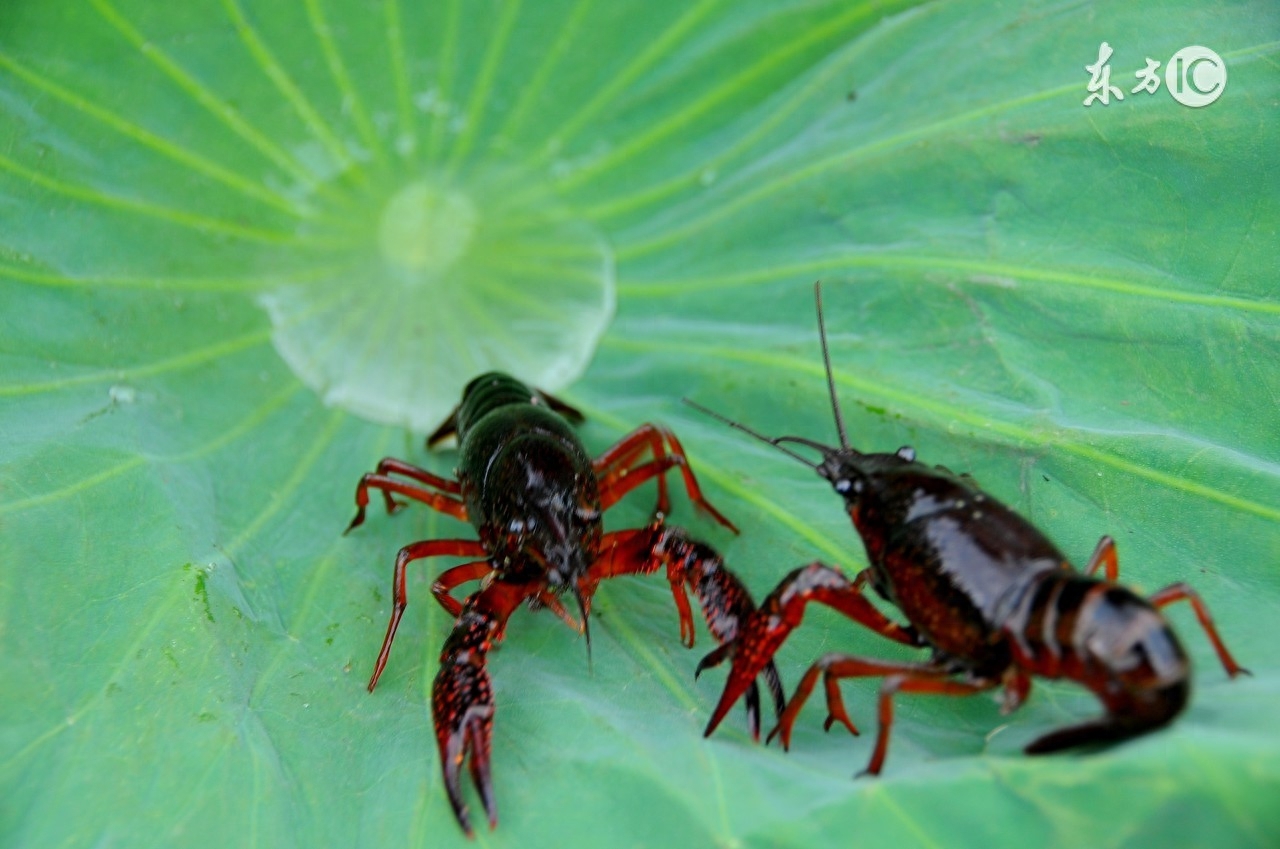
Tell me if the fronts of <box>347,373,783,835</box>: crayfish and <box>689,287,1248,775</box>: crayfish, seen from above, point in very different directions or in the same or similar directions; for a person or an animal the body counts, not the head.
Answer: very different directions

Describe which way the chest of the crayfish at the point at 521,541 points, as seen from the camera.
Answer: toward the camera

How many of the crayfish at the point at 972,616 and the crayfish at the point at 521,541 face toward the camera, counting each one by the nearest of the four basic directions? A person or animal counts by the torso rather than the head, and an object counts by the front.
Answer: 1

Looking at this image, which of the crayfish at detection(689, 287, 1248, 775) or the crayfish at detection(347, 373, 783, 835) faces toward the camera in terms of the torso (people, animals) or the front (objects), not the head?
the crayfish at detection(347, 373, 783, 835)

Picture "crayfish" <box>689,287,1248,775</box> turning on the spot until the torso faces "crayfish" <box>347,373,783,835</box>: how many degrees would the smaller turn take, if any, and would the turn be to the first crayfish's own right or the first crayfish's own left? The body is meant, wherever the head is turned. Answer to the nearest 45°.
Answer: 0° — it already faces it

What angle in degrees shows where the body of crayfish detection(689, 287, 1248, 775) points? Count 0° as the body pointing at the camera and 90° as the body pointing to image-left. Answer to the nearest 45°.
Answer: approximately 135°

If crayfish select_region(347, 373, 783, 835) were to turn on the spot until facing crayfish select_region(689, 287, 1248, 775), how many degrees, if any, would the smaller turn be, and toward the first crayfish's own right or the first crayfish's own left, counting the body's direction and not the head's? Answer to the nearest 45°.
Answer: approximately 45° to the first crayfish's own left
